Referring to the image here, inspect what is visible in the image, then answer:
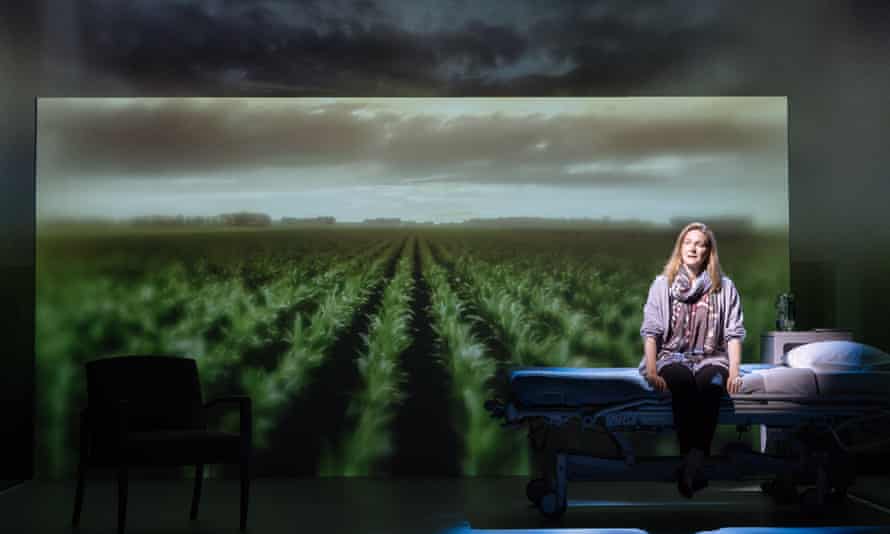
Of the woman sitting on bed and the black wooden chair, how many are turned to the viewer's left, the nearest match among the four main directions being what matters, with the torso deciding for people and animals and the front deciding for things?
0

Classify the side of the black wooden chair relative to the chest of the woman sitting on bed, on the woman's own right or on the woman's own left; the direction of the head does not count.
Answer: on the woman's own right

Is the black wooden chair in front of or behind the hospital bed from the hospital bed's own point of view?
in front

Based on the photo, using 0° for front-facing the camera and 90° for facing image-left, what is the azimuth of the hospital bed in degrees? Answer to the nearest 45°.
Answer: approximately 90°

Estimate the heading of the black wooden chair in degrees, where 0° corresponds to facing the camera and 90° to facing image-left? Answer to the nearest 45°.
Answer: approximately 315°

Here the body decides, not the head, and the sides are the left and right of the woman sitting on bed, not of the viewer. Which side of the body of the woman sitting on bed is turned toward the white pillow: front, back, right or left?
left

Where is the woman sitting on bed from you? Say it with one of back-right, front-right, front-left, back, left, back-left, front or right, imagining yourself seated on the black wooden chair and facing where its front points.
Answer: front-left

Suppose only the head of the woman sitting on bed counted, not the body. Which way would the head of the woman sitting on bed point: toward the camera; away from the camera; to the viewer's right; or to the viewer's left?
toward the camera

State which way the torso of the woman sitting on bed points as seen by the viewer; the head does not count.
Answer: toward the camera

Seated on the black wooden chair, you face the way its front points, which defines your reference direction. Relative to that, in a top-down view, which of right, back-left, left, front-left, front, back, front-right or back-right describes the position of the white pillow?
front-left
